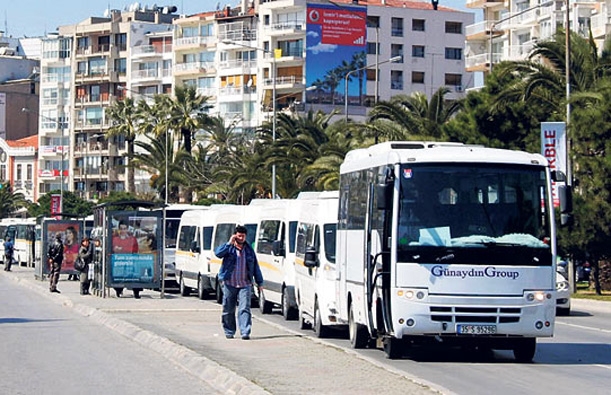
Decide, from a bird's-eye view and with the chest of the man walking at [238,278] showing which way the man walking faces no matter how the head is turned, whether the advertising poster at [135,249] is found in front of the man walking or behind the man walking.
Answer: behind

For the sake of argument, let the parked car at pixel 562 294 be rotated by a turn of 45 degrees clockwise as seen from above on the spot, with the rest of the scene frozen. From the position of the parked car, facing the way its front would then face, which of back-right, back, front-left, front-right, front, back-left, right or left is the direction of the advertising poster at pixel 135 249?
front-right

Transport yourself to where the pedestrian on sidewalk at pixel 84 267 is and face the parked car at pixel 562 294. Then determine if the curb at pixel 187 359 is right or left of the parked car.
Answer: right

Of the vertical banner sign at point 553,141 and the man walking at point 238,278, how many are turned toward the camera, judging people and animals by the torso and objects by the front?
2

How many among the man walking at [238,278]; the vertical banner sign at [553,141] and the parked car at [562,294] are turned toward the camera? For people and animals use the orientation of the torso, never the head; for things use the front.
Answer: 3

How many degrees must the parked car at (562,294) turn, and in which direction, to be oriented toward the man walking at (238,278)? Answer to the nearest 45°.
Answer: approximately 45° to its right

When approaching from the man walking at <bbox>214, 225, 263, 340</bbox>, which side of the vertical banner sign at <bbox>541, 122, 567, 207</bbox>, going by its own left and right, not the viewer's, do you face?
front

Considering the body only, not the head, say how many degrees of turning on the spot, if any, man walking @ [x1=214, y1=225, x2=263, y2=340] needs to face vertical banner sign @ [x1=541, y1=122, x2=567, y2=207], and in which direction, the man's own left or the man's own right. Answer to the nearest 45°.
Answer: approximately 135° to the man's own left

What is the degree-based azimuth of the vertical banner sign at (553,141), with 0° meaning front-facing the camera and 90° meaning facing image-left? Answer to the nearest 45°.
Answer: approximately 0°

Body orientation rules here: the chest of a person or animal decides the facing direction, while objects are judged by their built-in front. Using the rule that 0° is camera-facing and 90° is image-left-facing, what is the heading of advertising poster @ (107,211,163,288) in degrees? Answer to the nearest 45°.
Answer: approximately 0°
